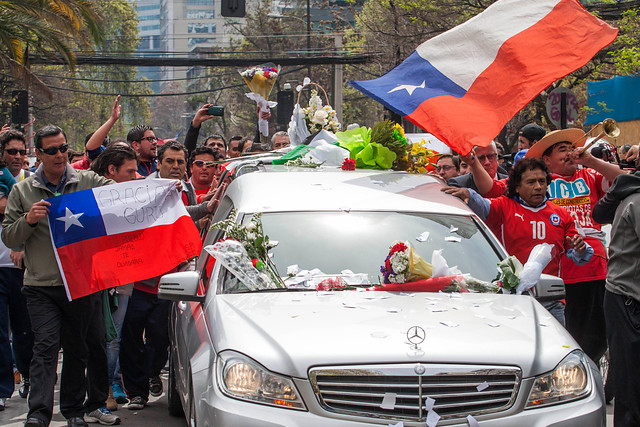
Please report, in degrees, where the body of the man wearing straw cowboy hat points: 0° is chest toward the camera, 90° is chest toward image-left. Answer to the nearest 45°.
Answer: approximately 0°

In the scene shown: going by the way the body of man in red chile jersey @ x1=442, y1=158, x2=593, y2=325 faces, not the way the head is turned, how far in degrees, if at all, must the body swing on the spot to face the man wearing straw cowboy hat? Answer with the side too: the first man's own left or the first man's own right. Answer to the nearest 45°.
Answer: approximately 135° to the first man's own left

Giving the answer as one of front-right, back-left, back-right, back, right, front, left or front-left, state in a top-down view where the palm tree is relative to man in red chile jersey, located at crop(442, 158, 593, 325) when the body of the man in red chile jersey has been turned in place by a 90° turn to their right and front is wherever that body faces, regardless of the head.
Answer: front-right

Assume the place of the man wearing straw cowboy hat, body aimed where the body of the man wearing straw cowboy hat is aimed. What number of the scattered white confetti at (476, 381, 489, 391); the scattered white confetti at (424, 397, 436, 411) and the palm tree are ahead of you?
2

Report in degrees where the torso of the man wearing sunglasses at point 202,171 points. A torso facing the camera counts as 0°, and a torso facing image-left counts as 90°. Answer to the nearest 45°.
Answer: approximately 0°
